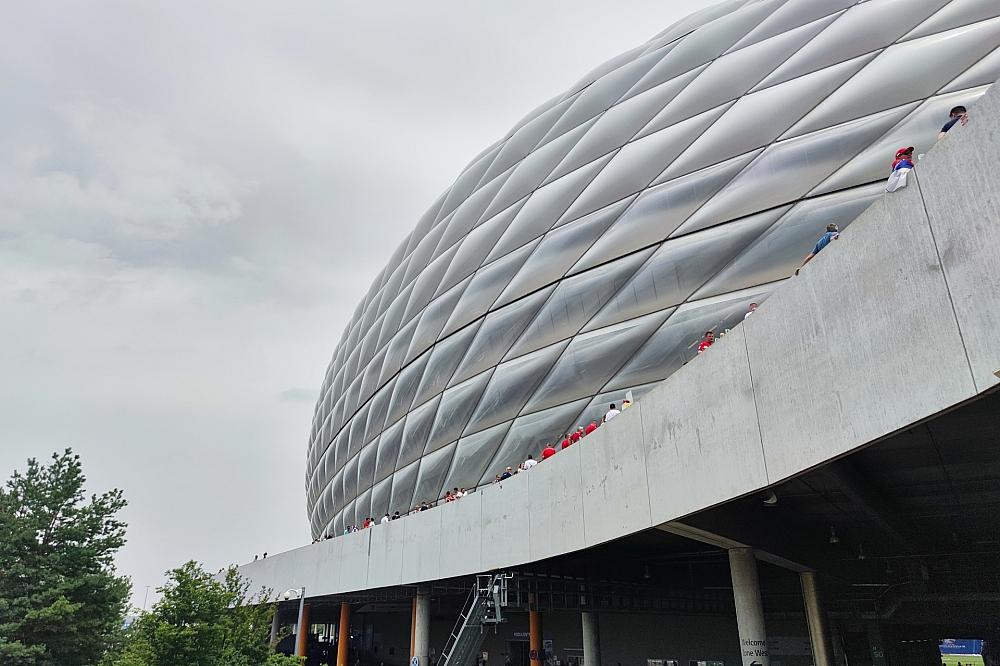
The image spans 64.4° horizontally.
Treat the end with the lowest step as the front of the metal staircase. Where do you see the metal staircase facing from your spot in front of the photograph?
facing the viewer and to the left of the viewer

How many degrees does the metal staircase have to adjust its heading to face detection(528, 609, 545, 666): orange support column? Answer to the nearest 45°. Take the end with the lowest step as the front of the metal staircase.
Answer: approximately 135° to its right

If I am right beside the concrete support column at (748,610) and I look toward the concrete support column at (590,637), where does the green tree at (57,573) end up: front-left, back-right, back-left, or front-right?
front-left

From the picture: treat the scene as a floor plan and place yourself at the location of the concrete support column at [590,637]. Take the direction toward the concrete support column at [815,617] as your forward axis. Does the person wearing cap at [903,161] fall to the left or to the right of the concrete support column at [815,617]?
right

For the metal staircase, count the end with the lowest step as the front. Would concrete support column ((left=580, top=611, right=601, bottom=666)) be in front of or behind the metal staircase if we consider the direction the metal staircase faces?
behind

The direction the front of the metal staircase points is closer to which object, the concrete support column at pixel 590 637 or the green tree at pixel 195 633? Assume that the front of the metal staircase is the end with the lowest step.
the green tree

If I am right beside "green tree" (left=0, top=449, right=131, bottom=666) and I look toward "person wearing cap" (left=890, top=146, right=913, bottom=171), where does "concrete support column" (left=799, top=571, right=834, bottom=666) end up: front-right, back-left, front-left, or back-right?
front-left

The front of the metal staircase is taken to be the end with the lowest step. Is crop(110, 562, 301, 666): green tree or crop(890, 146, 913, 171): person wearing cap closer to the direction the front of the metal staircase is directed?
the green tree
